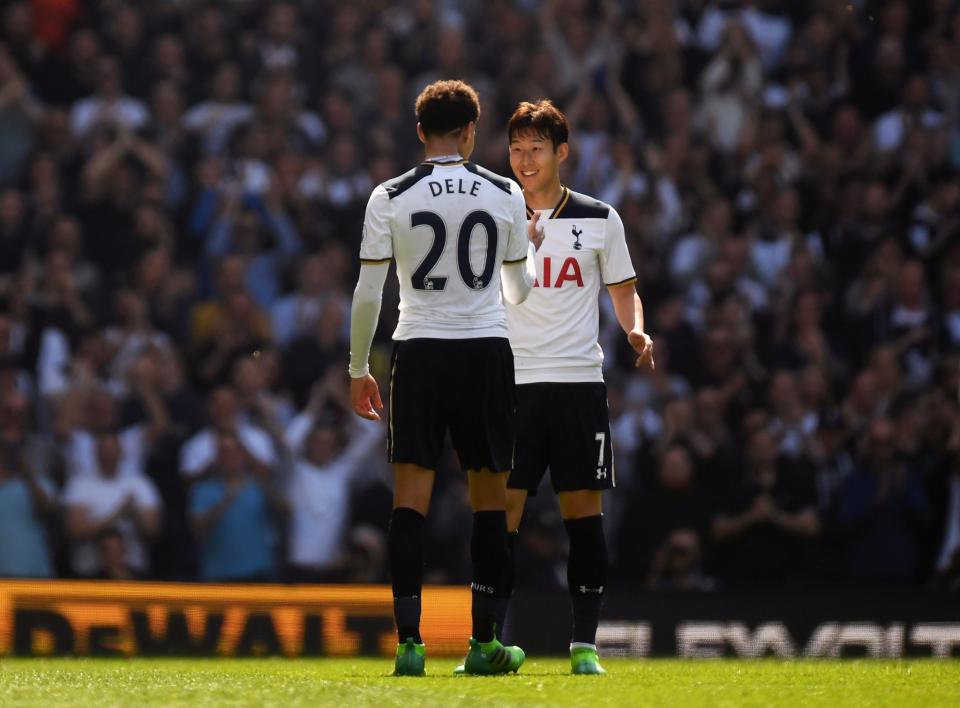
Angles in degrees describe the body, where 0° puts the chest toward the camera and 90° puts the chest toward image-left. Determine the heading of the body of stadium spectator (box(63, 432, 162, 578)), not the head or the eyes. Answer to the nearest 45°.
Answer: approximately 0°

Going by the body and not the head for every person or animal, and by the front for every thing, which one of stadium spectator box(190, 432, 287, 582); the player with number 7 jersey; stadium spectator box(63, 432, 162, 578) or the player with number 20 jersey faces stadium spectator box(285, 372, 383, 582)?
the player with number 20 jersey

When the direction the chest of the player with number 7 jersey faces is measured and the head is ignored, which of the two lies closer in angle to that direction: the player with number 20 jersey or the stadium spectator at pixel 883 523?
the player with number 20 jersey

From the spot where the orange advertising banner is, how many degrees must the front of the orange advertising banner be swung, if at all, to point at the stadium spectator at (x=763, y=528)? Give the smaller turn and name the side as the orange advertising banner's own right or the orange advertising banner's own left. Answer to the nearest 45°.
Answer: approximately 135° to the orange advertising banner's own left

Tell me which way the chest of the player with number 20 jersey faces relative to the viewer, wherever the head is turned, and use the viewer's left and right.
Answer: facing away from the viewer

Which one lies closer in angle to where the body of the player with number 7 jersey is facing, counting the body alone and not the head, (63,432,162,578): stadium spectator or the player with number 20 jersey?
the player with number 20 jersey

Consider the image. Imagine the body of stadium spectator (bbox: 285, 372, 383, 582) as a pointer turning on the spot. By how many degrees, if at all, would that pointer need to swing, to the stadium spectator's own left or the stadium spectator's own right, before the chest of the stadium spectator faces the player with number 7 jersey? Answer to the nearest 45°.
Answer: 0° — they already face them

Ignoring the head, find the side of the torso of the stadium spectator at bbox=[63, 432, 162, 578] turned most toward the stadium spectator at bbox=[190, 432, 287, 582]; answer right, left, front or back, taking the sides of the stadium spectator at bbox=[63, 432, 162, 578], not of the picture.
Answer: left
